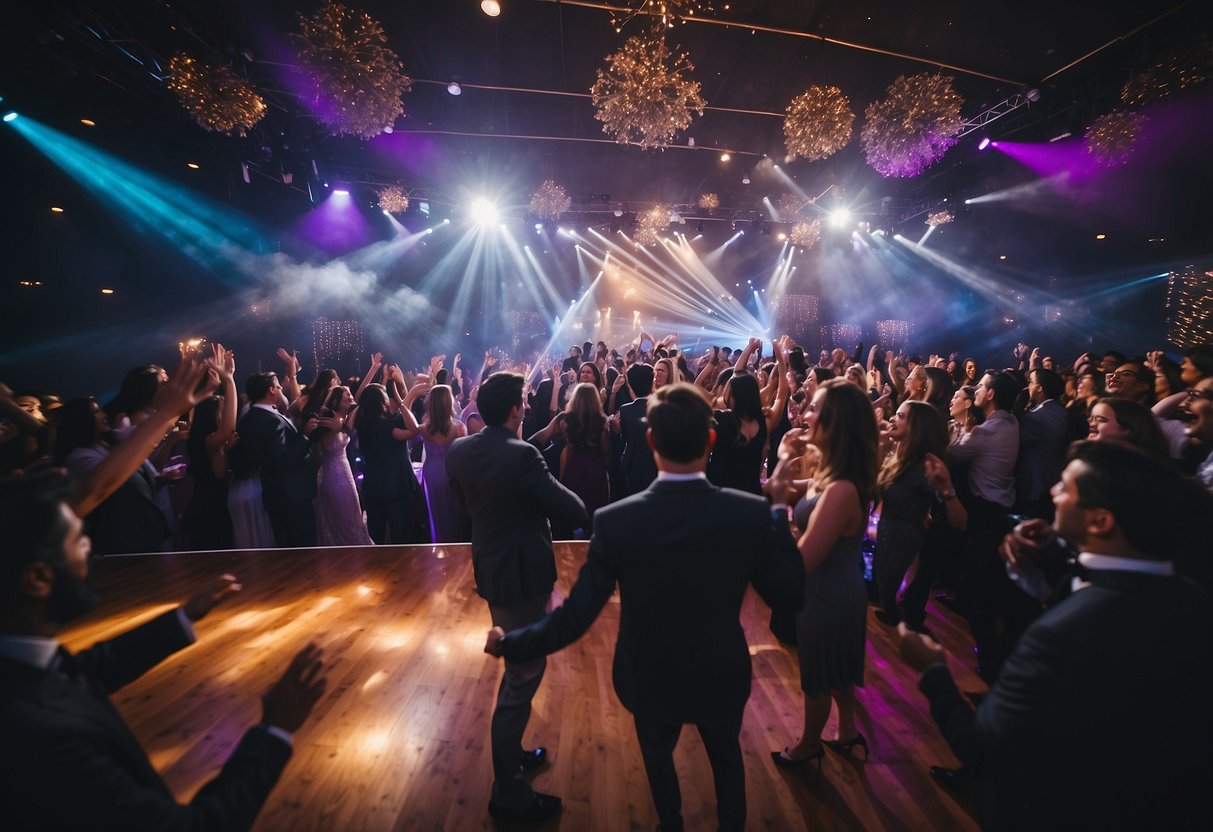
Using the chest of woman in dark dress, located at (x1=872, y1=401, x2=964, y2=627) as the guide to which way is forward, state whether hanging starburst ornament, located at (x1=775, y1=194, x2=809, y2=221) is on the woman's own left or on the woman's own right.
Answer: on the woman's own right

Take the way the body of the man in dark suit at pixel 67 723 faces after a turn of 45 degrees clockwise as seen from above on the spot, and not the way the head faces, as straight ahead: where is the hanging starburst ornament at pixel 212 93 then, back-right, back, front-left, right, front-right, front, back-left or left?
back-left

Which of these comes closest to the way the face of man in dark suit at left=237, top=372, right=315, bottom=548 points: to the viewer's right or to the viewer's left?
to the viewer's right

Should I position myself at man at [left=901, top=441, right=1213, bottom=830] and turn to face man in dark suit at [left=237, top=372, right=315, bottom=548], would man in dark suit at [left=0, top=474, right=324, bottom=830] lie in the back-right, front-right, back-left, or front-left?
front-left

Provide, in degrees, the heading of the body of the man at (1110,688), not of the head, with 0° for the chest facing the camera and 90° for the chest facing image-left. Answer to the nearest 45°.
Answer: approximately 135°

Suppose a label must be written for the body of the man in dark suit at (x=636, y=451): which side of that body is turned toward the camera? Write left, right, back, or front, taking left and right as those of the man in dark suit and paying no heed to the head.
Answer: back

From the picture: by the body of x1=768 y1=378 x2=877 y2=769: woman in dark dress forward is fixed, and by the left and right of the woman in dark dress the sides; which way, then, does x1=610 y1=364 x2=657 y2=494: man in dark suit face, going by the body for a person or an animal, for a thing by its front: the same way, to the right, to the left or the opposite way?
to the right

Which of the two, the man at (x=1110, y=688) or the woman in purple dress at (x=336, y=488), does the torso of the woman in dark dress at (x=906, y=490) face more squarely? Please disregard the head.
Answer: the woman in purple dress

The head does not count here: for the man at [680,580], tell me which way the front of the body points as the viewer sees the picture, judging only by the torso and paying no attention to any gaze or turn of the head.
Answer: away from the camera

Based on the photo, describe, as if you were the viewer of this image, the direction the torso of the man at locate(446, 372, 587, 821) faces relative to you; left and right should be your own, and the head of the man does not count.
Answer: facing away from the viewer and to the right of the viewer

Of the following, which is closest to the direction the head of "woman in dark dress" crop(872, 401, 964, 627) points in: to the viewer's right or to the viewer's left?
to the viewer's left

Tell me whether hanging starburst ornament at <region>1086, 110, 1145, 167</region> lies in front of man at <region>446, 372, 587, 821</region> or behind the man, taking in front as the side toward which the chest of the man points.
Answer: in front

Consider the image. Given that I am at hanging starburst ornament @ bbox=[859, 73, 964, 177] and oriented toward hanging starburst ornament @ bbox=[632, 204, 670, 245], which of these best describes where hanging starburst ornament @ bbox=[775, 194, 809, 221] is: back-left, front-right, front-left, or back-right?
front-right

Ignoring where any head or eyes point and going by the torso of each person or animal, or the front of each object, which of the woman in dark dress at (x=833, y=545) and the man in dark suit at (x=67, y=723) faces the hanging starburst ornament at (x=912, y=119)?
the man in dark suit
